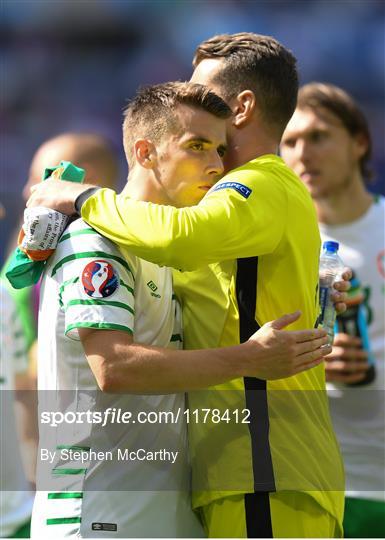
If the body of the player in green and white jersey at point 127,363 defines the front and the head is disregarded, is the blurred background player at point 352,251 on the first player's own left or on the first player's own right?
on the first player's own left

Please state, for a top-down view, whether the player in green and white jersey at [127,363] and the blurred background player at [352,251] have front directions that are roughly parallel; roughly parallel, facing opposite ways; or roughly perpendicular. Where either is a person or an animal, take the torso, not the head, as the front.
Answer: roughly perpendicular

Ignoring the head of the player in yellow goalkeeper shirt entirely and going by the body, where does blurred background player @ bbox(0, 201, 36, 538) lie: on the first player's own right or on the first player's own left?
on the first player's own right

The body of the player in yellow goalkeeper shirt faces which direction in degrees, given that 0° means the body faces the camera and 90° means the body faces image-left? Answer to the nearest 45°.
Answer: approximately 90°

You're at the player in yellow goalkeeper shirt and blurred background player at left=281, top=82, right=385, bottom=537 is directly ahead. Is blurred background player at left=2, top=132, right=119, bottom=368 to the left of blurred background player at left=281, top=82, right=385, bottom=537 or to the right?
left

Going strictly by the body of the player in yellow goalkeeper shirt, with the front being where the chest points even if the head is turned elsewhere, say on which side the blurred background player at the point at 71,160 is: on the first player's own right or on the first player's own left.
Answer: on the first player's own right
